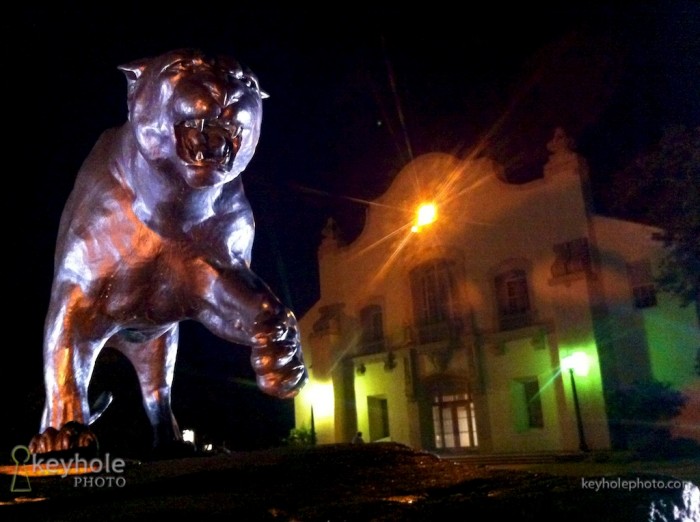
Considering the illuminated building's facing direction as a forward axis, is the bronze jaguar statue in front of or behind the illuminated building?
in front

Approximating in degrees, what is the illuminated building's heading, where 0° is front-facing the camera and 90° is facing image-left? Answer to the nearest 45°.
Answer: approximately 45°

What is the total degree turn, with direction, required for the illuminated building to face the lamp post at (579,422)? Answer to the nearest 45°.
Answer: approximately 90° to its left

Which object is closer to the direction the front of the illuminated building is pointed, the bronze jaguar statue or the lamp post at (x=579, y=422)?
the bronze jaguar statue
